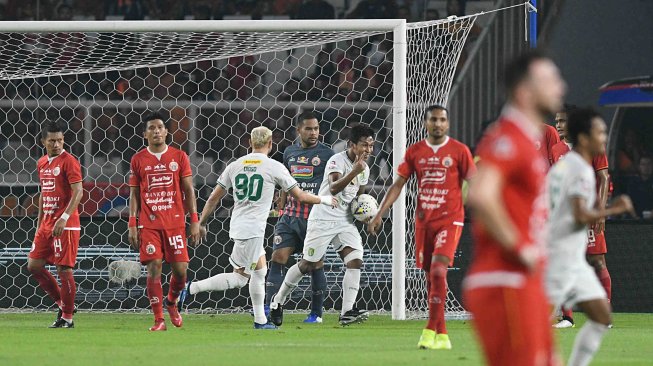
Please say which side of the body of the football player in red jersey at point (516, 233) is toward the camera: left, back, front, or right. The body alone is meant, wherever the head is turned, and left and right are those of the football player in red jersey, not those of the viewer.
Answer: right

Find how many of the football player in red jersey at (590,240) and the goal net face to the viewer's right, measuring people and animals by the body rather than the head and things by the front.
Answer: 0

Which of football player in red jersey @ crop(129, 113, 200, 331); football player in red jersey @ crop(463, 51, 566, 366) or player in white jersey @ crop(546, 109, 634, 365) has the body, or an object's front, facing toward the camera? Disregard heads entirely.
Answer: football player in red jersey @ crop(129, 113, 200, 331)

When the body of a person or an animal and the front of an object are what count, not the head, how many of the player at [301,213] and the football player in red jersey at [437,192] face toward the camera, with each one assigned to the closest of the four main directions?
2

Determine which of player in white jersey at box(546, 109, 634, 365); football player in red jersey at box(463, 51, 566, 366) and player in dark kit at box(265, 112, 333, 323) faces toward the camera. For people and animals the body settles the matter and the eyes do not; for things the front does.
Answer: the player in dark kit

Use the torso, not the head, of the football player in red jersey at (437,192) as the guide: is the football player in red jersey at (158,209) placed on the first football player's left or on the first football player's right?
on the first football player's right

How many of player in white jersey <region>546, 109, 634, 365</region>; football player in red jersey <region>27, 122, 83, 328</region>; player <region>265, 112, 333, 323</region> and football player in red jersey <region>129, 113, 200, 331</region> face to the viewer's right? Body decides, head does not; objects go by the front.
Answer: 1

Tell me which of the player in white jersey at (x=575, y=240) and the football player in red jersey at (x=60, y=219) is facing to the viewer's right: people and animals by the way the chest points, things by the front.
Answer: the player in white jersey

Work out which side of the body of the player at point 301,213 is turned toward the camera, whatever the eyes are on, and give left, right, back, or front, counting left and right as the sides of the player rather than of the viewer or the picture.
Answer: front

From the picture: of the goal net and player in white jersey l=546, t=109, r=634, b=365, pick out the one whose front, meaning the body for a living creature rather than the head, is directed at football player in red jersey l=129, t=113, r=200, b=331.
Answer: the goal net

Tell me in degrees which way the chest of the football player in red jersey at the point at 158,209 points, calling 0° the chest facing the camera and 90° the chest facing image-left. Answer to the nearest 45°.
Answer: approximately 0°

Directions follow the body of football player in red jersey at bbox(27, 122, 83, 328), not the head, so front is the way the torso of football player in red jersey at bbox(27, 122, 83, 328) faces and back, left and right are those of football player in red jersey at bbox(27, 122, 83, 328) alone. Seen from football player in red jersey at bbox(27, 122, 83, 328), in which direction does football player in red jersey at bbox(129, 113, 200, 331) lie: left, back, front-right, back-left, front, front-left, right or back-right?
left

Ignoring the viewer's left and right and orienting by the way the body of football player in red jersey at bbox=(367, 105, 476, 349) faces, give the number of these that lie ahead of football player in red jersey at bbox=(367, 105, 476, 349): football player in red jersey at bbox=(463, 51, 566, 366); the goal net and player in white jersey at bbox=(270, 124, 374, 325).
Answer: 1

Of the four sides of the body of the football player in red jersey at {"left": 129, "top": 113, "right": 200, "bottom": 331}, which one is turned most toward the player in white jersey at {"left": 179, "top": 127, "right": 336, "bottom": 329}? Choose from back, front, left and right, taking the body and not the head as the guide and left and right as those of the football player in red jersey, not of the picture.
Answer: left
